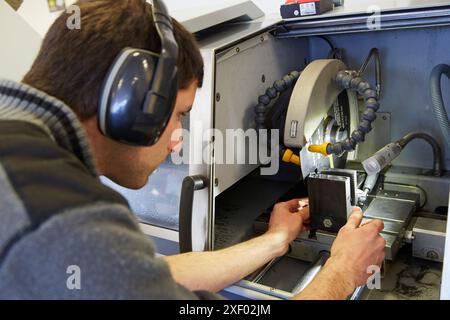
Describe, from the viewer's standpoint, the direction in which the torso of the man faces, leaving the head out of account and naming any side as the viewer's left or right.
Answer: facing away from the viewer and to the right of the viewer

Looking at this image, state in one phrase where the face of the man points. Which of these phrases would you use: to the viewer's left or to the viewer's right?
to the viewer's right
